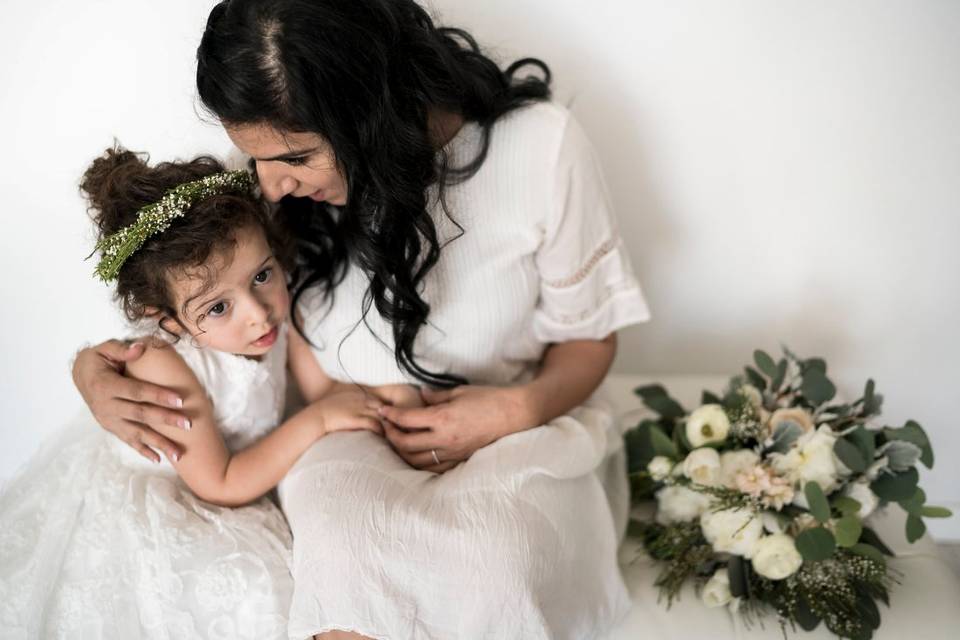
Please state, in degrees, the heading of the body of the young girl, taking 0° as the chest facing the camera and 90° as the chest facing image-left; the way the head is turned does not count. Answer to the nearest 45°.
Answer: approximately 315°

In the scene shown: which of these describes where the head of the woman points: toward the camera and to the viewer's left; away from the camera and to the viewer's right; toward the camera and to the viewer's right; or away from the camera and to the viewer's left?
toward the camera and to the viewer's left

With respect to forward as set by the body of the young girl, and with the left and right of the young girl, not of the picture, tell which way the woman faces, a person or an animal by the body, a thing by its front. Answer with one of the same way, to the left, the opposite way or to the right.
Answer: to the right

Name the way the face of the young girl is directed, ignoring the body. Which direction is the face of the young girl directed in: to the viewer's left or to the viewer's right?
to the viewer's right

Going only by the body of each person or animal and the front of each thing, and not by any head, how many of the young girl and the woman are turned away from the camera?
0

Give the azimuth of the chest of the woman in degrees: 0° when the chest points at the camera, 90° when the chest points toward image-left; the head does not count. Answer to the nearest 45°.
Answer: approximately 45°
